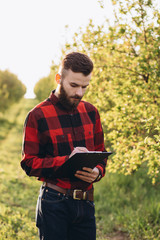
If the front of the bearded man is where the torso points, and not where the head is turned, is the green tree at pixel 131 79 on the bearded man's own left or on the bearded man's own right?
on the bearded man's own left

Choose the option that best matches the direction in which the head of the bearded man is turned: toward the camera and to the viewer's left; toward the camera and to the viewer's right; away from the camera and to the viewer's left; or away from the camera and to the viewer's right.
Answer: toward the camera and to the viewer's right

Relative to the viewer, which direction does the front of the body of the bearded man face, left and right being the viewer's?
facing the viewer and to the right of the viewer
